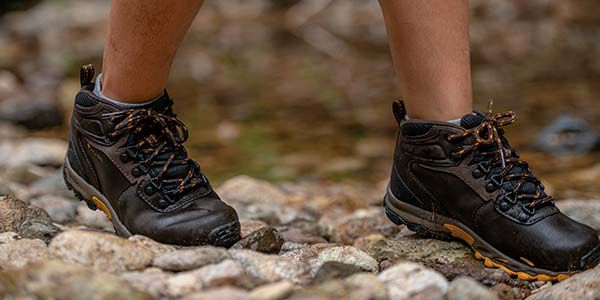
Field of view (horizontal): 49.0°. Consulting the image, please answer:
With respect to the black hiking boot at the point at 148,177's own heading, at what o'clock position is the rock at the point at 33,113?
The rock is roughly at 7 o'clock from the black hiking boot.

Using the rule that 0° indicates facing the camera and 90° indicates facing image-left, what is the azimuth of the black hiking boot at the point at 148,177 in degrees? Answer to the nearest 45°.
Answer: approximately 315°

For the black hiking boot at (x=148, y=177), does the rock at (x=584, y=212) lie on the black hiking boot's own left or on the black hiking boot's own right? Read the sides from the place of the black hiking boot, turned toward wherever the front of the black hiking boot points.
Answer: on the black hiking boot's own left

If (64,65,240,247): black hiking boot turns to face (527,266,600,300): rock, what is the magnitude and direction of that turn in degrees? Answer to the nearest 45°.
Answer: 0° — it already faces it

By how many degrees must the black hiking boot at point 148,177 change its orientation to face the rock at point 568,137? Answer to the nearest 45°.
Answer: approximately 90° to its left

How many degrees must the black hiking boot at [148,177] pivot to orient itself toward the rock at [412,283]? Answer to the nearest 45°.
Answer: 0° — it already faces it

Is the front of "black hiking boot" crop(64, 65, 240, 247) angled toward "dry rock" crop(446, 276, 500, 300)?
yes

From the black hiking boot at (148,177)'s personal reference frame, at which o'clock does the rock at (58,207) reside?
The rock is roughly at 7 o'clock from the black hiking boot.

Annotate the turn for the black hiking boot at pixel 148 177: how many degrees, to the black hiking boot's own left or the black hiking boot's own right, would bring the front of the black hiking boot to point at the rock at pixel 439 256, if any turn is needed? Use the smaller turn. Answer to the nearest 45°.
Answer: approximately 45° to the black hiking boot's own left

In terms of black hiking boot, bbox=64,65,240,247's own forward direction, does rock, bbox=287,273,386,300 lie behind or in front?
in front
